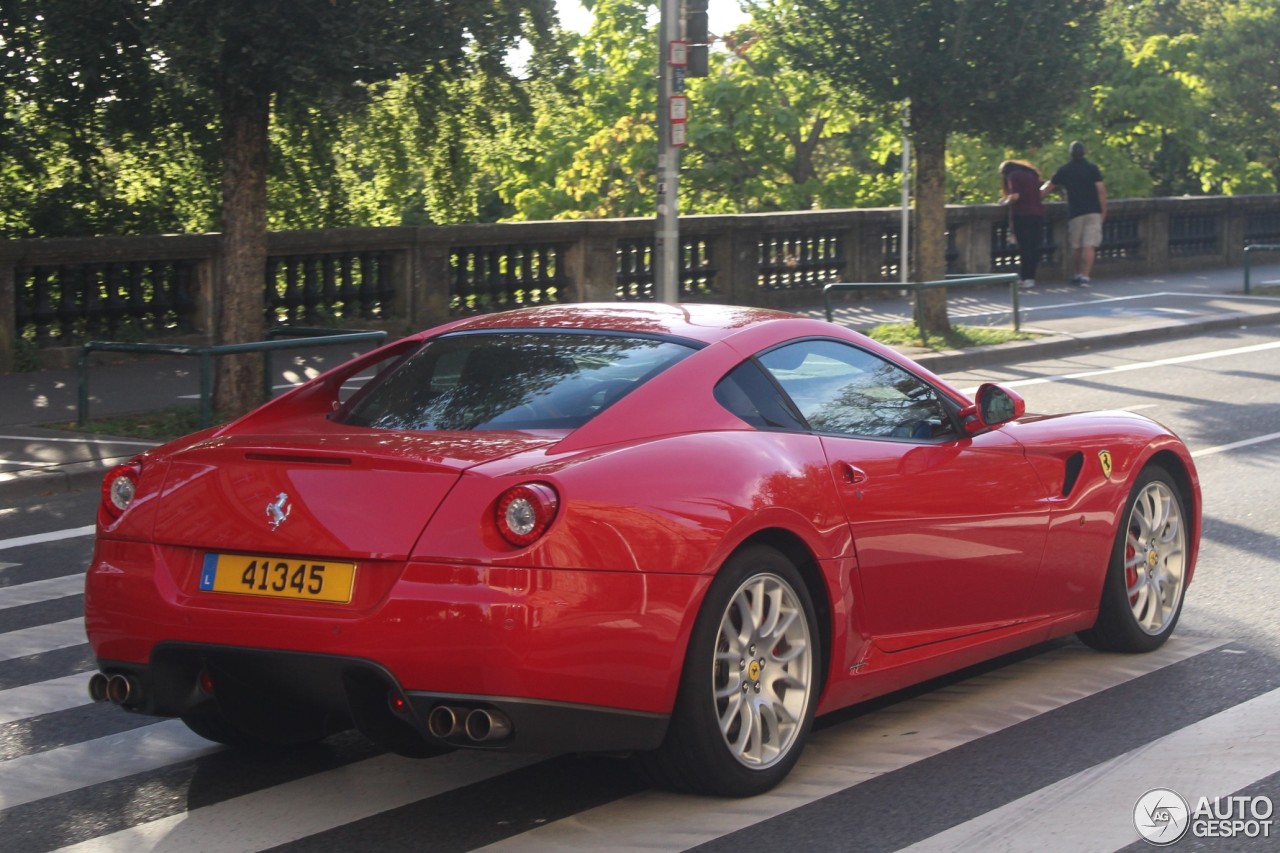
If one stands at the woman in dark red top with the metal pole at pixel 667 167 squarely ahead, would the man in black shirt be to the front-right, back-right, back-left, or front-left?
back-left

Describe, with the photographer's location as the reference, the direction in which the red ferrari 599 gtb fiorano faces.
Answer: facing away from the viewer and to the right of the viewer

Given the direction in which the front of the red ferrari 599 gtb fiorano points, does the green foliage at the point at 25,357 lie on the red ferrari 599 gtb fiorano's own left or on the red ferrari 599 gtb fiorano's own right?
on the red ferrari 599 gtb fiorano's own left

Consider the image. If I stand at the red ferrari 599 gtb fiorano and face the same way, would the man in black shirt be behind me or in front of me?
in front

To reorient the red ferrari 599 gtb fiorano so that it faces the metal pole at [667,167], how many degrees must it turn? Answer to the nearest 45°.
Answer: approximately 45° to its left

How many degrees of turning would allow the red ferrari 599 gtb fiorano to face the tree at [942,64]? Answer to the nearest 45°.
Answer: approximately 45° to its left

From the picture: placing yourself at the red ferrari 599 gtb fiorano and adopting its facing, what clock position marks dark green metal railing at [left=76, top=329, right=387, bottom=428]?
The dark green metal railing is roughly at 10 o'clock from the red ferrari 599 gtb fiorano.

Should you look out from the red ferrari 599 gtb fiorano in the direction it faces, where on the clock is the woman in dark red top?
The woman in dark red top is roughly at 11 o'clock from the red ferrari 599 gtb fiorano.

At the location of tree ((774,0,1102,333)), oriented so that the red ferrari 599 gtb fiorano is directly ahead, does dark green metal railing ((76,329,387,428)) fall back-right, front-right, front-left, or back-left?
front-right

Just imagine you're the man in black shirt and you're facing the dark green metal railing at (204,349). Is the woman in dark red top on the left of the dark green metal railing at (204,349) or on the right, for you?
right
